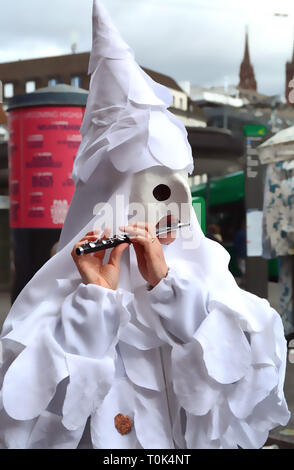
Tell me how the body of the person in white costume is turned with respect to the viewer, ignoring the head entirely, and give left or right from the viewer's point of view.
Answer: facing the viewer

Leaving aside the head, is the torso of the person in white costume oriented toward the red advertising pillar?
no
